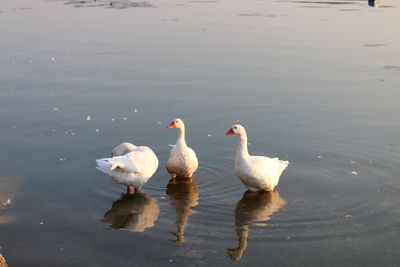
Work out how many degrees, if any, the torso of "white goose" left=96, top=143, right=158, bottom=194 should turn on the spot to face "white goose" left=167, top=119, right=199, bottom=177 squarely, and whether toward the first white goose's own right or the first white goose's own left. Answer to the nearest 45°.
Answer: approximately 45° to the first white goose's own left

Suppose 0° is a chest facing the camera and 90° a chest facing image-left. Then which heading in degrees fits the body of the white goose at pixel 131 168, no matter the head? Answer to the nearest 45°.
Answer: approximately 270°

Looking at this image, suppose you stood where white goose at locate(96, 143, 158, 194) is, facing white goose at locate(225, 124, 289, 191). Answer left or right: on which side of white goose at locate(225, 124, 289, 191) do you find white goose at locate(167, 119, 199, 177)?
left

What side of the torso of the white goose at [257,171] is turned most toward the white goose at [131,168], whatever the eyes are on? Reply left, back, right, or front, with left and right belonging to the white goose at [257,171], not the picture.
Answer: front

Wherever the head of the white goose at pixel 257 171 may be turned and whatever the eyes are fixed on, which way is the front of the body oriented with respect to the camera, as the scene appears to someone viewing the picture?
to the viewer's left

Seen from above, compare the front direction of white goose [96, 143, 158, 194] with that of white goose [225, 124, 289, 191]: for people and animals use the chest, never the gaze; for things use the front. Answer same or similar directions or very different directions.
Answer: very different directions

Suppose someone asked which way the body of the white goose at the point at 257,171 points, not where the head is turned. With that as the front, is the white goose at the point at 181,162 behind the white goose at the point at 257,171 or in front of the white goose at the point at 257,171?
in front

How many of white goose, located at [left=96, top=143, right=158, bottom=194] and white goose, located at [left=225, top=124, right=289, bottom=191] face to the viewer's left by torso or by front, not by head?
1

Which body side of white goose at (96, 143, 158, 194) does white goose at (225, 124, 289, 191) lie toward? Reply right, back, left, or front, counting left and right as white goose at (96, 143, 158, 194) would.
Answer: front
